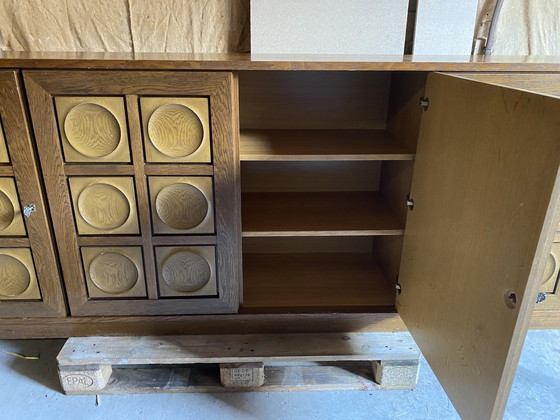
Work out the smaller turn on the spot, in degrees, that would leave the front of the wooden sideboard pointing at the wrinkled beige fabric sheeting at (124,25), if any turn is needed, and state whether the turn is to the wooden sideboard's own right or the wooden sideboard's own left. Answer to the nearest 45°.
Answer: approximately 135° to the wooden sideboard's own right

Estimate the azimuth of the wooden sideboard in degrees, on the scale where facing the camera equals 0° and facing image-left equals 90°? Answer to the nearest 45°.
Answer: approximately 0°
